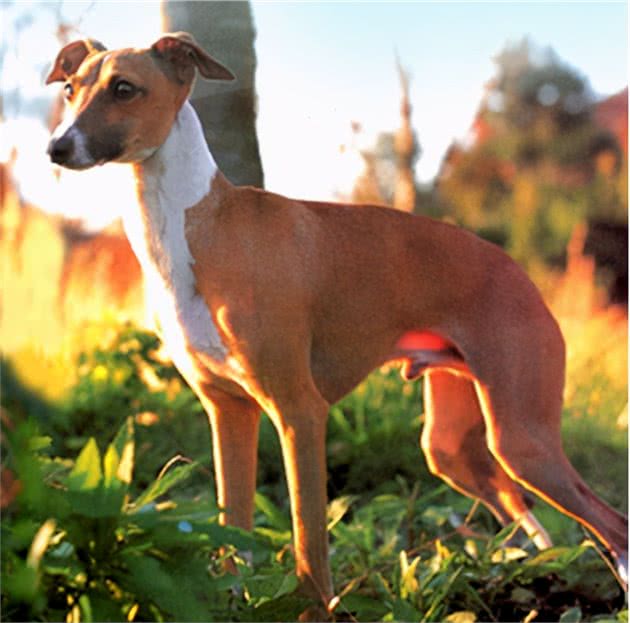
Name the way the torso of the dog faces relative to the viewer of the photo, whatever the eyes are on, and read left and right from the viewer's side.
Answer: facing the viewer and to the left of the viewer

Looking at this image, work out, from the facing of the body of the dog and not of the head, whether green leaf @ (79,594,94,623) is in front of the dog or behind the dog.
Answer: in front

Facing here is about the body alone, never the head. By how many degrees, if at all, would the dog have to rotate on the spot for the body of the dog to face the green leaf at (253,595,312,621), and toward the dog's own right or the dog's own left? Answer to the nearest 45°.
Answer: approximately 45° to the dog's own left
